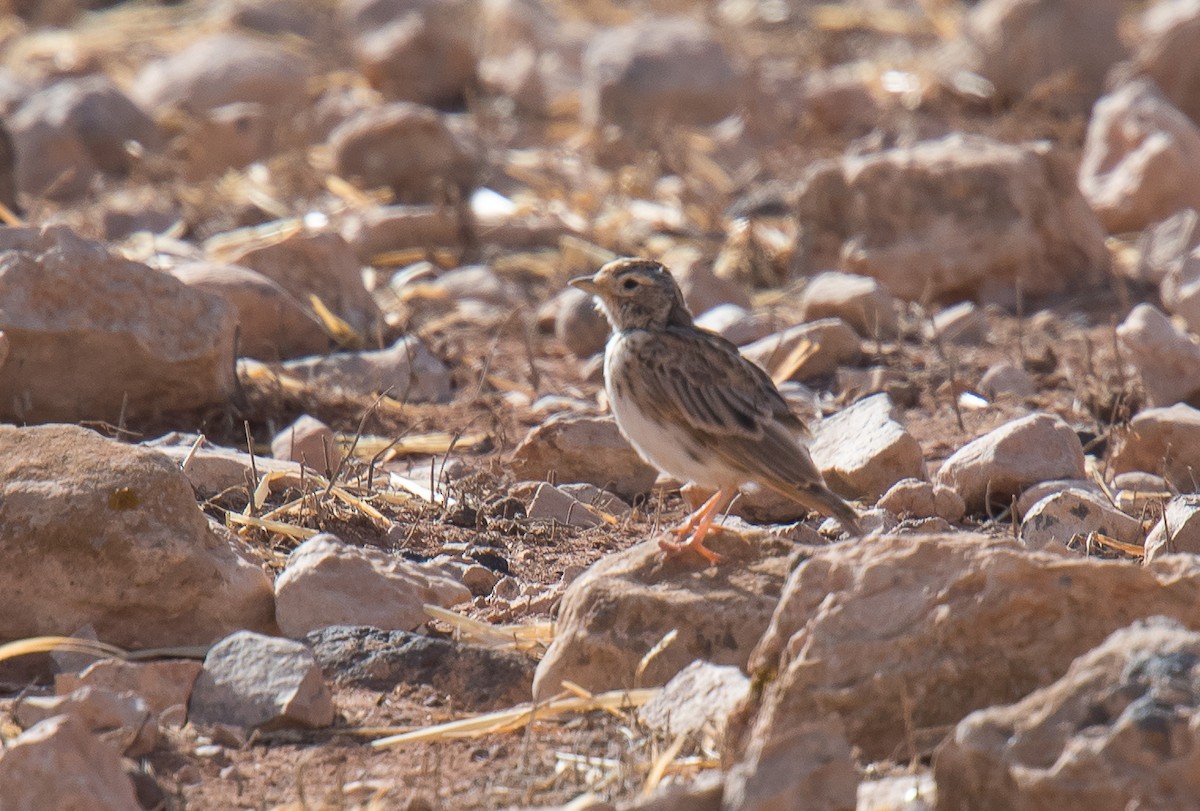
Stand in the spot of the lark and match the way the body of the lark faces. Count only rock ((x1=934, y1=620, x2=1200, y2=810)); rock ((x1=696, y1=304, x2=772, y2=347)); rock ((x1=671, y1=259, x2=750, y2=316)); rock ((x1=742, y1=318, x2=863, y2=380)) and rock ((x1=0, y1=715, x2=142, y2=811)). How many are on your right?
3

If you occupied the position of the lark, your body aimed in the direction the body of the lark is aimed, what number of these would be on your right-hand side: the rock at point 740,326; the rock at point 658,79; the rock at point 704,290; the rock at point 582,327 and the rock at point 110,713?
4

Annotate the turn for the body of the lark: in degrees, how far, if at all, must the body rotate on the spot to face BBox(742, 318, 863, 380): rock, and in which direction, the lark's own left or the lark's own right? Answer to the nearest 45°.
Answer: approximately 90° to the lark's own right

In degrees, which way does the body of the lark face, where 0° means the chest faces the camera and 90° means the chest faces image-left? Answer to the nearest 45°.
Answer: approximately 90°

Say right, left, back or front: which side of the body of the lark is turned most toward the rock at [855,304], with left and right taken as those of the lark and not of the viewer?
right

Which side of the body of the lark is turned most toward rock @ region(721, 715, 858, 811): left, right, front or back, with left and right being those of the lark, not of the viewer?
left

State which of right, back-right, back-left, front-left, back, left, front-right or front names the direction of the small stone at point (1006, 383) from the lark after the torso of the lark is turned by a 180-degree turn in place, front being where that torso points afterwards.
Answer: front-left

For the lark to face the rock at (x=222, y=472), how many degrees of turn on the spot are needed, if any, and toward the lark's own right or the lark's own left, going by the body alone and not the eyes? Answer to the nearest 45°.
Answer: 0° — it already faces it

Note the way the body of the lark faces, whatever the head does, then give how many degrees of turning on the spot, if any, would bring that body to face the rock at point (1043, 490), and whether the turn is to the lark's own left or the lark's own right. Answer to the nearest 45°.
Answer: approximately 180°

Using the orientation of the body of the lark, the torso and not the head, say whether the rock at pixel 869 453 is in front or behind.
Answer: behind

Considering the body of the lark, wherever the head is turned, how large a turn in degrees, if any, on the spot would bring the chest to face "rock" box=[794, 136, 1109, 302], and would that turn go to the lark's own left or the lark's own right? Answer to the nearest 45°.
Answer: approximately 90° to the lark's own right

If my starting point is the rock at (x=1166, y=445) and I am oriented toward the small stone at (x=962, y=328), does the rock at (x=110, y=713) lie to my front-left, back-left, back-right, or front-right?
back-left

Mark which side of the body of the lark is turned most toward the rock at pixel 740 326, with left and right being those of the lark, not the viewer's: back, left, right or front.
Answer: right

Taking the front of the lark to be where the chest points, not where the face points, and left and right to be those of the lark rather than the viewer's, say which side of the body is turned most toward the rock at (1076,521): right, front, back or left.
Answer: back

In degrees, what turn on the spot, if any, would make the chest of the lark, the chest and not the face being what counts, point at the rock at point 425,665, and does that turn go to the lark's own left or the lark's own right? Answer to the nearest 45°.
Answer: approximately 45° to the lark's own left
